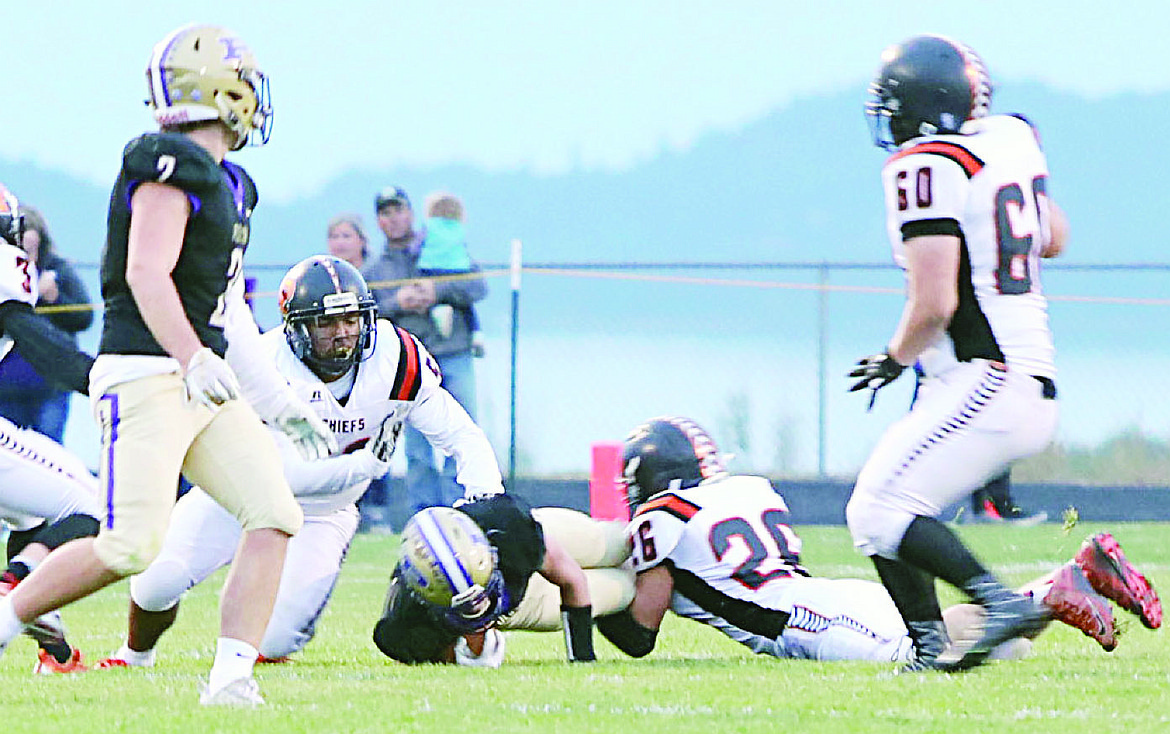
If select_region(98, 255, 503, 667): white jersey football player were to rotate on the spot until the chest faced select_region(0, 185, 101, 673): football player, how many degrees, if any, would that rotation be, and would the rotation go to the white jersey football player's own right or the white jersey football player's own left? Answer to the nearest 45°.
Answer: approximately 90° to the white jersey football player's own right

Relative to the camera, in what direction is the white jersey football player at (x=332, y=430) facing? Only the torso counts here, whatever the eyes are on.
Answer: toward the camera

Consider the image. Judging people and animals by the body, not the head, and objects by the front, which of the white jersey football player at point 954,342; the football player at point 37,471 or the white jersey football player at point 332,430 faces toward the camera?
the white jersey football player at point 332,430

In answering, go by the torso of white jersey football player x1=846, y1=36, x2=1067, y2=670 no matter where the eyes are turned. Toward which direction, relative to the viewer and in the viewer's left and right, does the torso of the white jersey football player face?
facing away from the viewer and to the left of the viewer

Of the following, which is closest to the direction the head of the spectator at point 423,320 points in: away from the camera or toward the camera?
toward the camera

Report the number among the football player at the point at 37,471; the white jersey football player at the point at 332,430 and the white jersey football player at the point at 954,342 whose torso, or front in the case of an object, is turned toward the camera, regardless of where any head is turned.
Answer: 1

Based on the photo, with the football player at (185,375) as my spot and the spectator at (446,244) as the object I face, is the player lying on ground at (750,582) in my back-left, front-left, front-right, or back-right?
front-right

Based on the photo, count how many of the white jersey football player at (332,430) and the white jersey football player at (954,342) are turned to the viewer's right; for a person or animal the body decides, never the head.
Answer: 0

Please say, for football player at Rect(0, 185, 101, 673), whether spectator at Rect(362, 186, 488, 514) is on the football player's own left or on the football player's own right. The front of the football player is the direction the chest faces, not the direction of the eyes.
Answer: on the football player's own left

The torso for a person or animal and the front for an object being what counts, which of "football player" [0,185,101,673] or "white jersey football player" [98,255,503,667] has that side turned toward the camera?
the white jersey football player

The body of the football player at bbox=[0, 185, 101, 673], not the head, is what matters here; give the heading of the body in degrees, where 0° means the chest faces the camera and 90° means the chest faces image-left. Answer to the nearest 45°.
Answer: approximately 270°

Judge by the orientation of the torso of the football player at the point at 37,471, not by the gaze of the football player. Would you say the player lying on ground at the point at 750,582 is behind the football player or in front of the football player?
in front

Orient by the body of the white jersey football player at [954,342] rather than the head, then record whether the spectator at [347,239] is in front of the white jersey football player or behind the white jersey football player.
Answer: in front

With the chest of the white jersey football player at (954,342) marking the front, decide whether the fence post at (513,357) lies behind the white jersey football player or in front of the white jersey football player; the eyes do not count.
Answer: in front

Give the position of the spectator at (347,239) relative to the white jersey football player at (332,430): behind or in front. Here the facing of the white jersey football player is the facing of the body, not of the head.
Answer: behind

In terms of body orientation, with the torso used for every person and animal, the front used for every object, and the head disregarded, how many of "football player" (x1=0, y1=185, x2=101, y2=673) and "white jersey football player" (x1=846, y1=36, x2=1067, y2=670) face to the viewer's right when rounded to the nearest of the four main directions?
1

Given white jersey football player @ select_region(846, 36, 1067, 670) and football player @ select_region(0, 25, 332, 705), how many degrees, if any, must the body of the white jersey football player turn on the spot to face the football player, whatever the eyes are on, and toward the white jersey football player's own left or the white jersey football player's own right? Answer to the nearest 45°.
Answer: approximately 90° to the white jersey football player's own left
